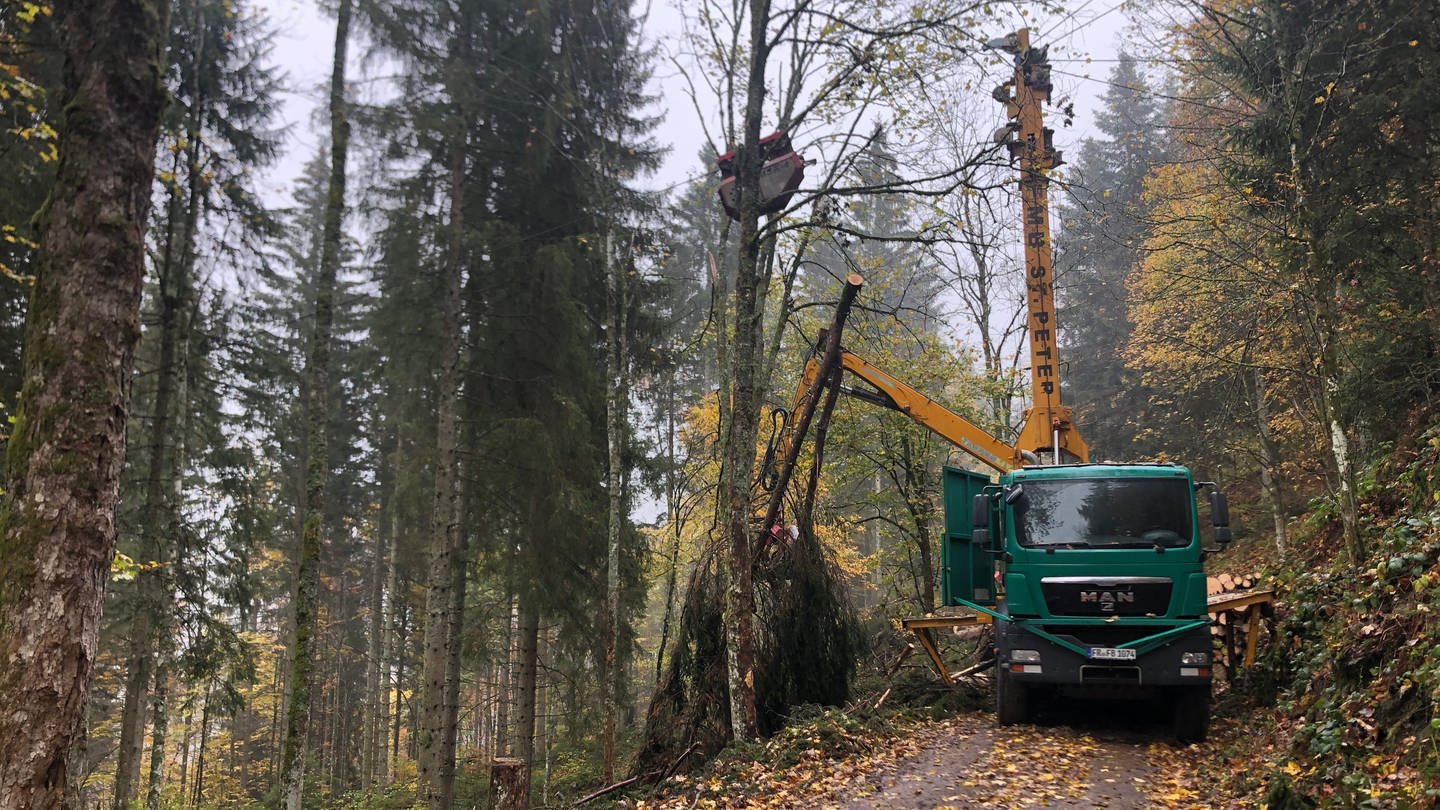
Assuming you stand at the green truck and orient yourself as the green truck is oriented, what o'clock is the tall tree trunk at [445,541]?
The tall tree trunk is roughly at 3 o'clock from the green truck.

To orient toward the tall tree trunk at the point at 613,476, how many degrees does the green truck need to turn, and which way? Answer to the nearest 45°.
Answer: approximately 90° to its right

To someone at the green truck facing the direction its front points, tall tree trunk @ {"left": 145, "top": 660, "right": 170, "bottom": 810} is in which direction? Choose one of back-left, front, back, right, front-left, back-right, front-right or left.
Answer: right

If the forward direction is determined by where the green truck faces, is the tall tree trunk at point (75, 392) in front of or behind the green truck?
in front

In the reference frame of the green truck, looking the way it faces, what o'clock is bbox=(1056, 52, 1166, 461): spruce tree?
The spruce tree is roughly at 6 o'clock from the green truck.

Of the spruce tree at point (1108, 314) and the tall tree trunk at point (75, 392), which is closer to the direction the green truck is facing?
the tall tree trunk

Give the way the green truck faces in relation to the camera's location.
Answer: facing the viewer

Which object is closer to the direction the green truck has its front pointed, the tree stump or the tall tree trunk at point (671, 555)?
the tree stump

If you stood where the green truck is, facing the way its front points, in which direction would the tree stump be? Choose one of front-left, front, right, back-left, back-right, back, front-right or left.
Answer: front-right
